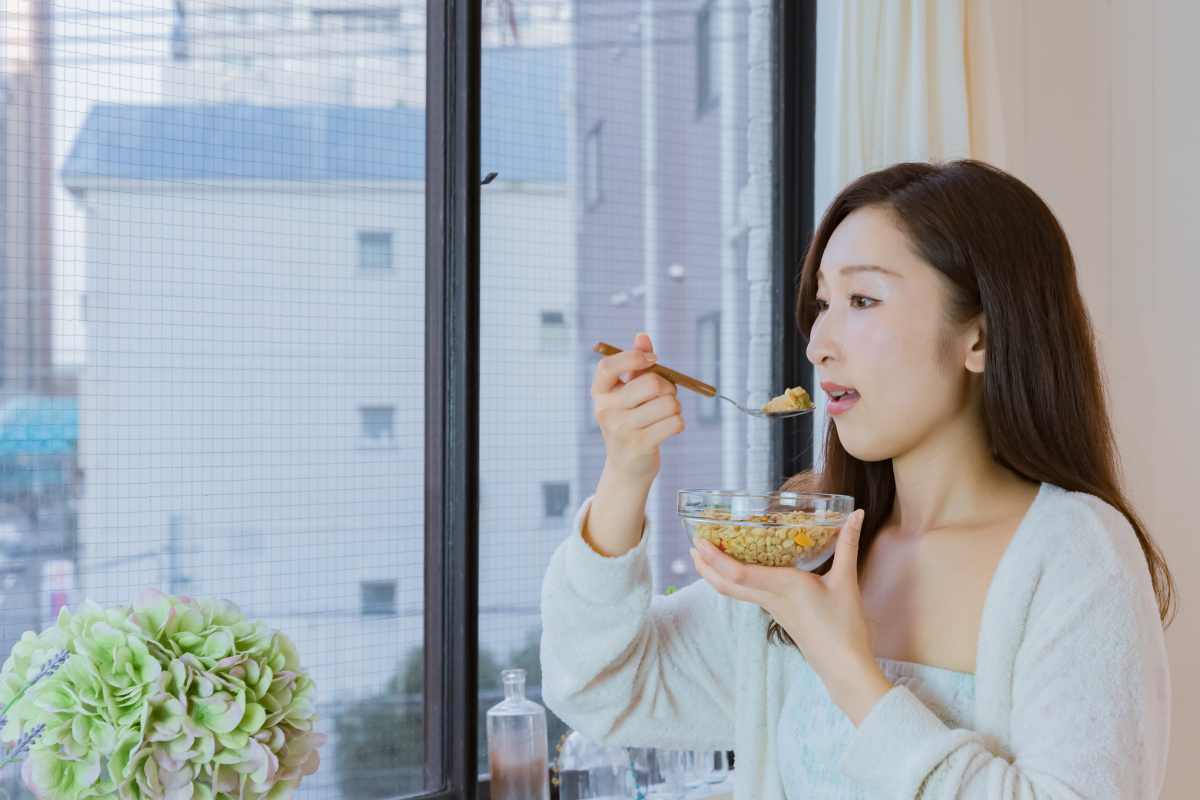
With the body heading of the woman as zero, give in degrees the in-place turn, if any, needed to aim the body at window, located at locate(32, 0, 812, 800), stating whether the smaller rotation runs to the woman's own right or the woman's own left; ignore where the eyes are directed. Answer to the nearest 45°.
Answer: approximately 45° to the woman's own right

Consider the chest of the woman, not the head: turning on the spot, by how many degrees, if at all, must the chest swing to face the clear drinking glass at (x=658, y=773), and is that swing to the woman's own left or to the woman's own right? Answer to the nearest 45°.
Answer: approximately 90° to the woman's own right

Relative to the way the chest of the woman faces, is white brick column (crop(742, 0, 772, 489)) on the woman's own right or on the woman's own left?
on the woman's own right

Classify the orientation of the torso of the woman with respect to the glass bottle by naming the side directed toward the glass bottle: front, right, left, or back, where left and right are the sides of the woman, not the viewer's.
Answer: right

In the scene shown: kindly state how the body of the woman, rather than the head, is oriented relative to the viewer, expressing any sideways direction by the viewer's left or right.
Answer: facing the viewer and to the left of the viewer

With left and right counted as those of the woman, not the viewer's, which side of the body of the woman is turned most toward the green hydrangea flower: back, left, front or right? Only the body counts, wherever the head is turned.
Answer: front

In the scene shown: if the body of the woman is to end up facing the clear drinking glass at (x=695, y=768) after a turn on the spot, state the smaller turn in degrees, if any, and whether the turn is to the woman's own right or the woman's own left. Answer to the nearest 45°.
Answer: approximately 90° to the woman's own right
